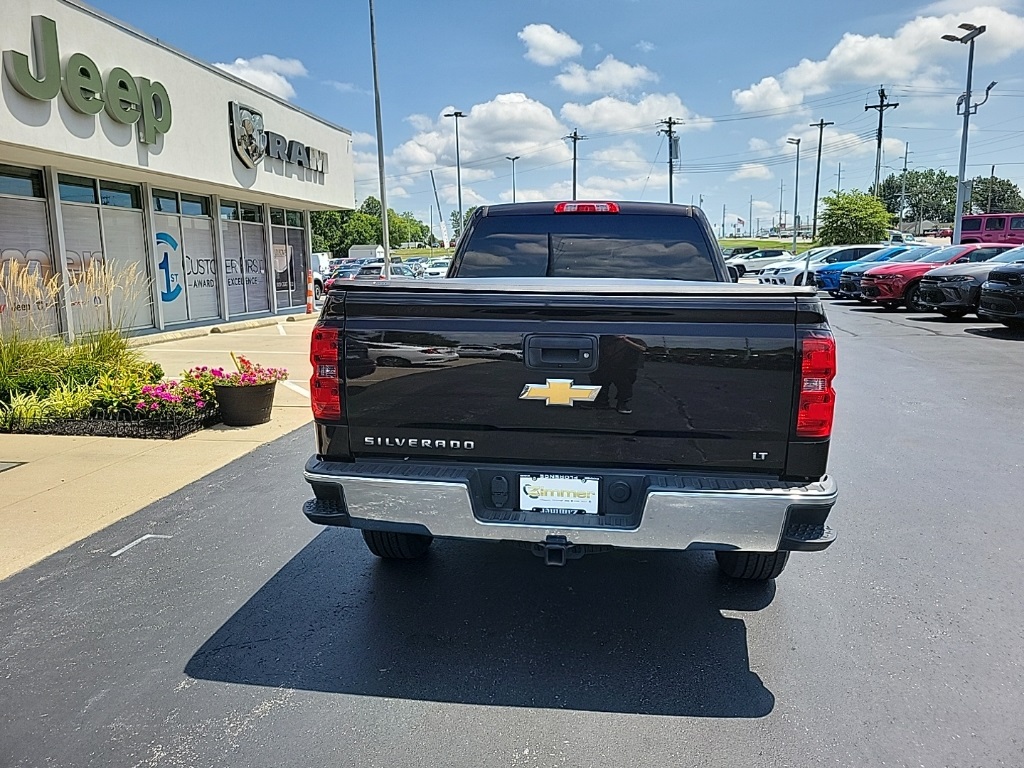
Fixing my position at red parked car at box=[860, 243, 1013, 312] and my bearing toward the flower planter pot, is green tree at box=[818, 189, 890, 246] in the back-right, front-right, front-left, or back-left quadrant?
back-right

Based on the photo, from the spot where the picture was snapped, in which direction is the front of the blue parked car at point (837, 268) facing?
facing the viewer and to the left of the viewer

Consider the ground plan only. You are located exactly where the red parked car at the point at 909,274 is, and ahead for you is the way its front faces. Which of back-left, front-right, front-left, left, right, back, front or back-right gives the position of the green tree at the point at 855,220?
back-right

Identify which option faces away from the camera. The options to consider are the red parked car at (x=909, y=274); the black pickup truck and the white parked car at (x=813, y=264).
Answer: the black pickup truck

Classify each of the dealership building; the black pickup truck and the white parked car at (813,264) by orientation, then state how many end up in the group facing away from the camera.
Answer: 1

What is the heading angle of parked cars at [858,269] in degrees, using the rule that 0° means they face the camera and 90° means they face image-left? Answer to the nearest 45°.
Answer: approximately 45°

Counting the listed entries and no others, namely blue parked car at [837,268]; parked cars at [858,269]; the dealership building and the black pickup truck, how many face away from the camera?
1

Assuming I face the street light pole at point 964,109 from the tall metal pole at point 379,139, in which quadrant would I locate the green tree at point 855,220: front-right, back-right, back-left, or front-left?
front-left

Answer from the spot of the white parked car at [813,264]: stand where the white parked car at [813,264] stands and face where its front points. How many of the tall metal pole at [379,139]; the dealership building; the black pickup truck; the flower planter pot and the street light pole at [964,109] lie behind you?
1

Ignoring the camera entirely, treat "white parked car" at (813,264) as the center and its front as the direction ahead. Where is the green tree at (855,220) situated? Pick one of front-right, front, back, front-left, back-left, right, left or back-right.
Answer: back-right

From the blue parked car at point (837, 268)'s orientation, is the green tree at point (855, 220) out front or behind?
behind

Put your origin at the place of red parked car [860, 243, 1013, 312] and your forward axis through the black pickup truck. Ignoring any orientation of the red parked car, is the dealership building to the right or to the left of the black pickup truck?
right

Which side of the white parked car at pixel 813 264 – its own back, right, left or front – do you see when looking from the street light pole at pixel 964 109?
back

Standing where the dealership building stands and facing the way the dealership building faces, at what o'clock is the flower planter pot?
The flower planter pot is roughly at 1 o'clock from the dealership building.

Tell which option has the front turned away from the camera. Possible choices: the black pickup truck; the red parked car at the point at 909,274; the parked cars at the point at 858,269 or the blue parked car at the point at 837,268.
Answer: the black pickup truck

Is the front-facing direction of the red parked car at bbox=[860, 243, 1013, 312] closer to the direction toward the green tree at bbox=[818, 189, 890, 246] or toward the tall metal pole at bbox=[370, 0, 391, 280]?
the tall metal pole

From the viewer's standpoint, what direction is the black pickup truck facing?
away from the camera
